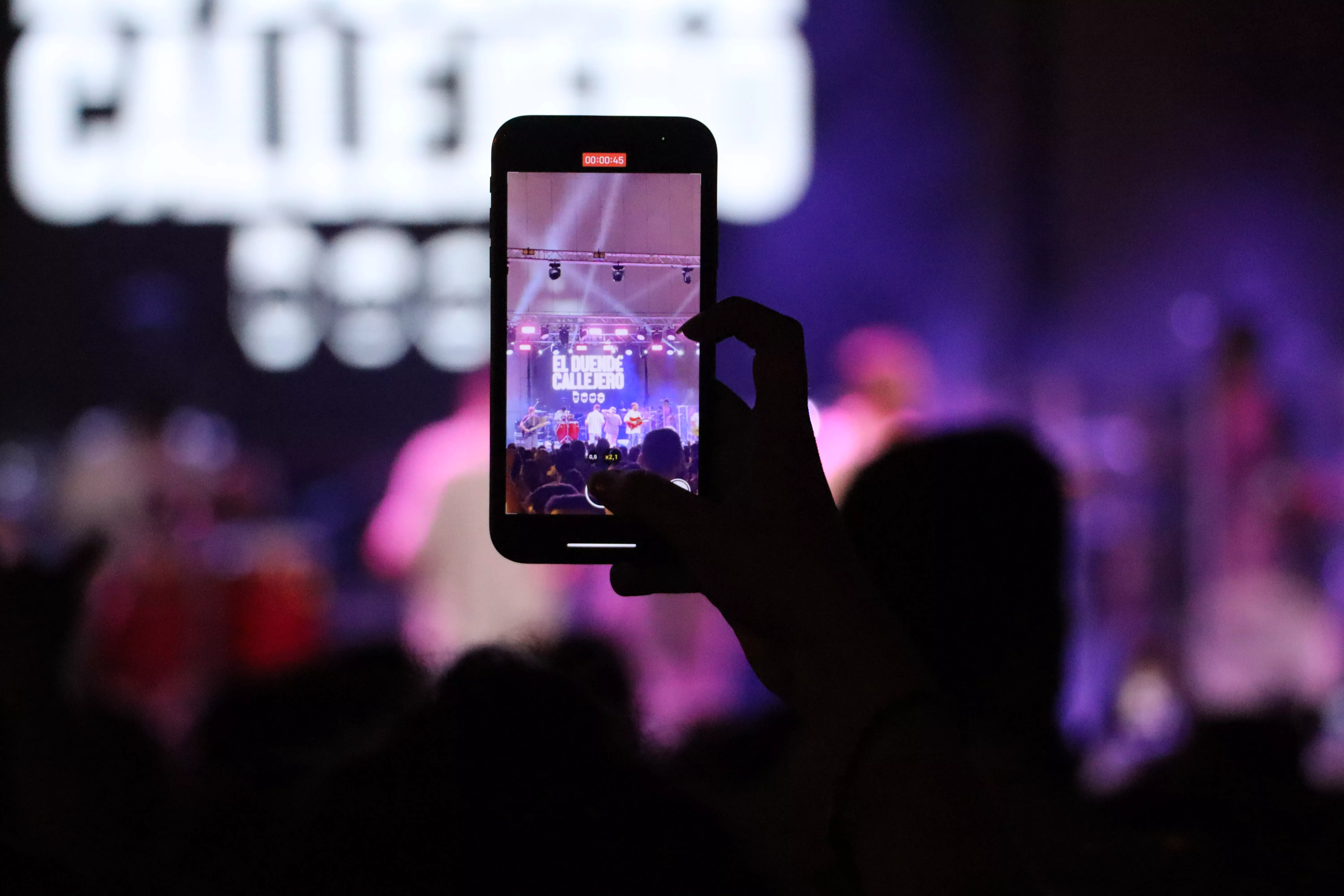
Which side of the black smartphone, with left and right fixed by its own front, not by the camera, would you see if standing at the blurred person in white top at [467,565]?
back

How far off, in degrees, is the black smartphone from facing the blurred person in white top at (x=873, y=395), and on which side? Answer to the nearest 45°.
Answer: approximately 180°

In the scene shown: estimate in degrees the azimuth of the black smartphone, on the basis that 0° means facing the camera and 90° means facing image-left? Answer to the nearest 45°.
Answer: approximately 0°

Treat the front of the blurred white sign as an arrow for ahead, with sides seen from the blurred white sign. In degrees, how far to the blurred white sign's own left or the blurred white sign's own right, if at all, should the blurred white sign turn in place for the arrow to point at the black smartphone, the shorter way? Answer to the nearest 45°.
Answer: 0° — it already faces it

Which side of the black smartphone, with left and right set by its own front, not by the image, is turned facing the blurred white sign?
back

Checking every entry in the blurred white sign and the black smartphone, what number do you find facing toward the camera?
2
